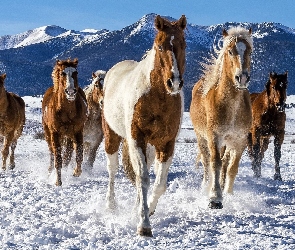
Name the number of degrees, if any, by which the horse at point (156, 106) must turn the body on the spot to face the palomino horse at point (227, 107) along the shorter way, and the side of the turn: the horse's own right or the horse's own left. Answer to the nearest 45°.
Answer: approximately 90° to the horse's own left

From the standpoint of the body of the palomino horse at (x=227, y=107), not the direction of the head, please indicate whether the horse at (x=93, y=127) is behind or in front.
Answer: behind

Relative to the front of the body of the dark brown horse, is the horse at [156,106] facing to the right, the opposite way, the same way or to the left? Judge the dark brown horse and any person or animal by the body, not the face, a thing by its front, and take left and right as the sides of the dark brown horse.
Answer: the same way

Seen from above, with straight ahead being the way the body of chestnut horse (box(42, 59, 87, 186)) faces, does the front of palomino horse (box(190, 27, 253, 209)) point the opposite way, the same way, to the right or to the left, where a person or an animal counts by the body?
the same way

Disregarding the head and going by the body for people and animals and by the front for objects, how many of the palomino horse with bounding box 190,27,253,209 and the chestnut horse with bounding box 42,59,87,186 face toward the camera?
2

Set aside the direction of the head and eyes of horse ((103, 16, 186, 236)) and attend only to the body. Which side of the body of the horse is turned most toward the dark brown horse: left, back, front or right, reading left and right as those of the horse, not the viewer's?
left

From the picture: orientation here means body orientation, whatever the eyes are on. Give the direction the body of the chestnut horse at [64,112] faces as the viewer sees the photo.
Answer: toward the camera

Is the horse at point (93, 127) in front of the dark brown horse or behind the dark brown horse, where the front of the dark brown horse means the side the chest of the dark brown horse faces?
behind

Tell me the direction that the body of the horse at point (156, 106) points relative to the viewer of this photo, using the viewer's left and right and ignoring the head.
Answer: facing the viewer and to the right of the viewer

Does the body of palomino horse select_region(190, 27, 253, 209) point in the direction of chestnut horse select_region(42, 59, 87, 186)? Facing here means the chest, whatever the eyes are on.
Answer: no

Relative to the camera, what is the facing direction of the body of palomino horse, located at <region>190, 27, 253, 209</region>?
toward the camera

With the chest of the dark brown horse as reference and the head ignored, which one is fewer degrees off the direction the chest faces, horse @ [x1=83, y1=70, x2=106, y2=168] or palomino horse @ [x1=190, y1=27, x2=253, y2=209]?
the palomino horse

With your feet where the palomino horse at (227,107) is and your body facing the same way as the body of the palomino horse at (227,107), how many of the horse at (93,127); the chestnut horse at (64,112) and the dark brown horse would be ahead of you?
0

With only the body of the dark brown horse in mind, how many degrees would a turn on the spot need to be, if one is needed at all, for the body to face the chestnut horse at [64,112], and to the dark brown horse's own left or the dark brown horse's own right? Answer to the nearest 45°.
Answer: approximately 90° to the dark brown horse's own right

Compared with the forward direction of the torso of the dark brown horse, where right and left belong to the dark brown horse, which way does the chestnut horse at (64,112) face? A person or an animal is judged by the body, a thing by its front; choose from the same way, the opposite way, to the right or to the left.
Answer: the same way

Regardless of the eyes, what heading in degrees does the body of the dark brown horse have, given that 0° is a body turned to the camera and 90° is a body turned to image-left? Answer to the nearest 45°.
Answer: approximately 315°

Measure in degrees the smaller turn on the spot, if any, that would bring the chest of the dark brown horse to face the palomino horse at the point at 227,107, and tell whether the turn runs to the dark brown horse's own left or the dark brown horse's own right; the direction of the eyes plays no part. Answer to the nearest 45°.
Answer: approximately 45° to the dark brown horse's own right
